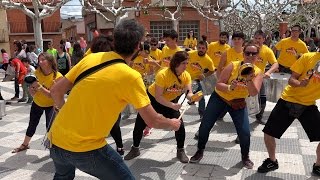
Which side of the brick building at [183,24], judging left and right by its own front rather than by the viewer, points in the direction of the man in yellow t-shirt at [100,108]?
front

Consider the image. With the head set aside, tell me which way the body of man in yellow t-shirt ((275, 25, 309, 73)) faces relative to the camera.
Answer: toward the camera

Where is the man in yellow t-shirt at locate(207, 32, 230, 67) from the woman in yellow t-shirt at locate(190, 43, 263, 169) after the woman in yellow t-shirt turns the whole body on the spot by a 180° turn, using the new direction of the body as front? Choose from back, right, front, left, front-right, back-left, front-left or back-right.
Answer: front

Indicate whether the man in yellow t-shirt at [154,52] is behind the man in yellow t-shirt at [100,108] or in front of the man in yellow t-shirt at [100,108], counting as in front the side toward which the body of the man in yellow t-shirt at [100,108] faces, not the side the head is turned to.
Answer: in front

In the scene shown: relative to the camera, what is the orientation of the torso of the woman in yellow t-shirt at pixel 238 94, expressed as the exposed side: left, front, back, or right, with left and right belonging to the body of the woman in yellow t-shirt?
front

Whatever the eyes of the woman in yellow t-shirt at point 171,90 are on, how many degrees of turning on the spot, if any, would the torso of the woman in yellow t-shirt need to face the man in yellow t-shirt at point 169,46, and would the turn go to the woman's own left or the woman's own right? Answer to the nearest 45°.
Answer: approximately 135° to the woman's own left

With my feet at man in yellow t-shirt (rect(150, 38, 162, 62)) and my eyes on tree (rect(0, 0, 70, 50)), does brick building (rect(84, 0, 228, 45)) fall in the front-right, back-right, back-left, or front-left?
front-right

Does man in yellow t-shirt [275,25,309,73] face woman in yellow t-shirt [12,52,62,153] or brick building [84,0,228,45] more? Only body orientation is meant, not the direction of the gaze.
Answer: the woman in yellow t-shirt

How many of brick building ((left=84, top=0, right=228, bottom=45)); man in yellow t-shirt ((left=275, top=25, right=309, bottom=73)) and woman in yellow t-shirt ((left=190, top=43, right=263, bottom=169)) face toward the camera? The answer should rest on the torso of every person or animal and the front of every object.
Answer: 3

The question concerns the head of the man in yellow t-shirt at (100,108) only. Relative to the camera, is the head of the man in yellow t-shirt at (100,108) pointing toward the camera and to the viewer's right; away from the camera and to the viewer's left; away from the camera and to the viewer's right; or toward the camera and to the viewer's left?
away from the camera and to the viewer's right
